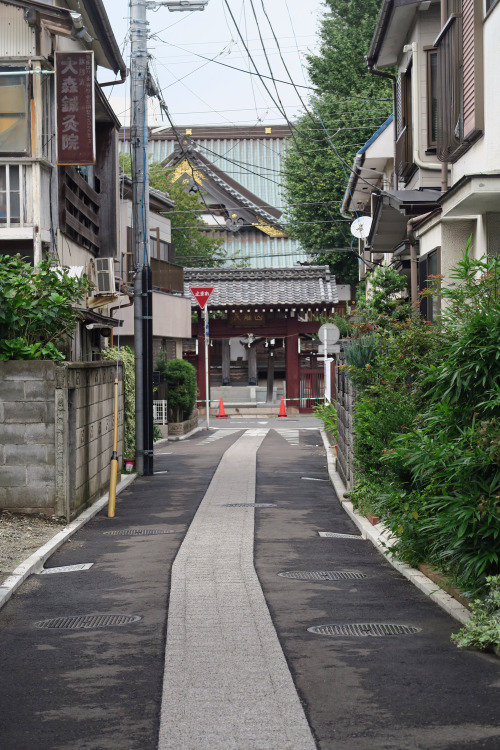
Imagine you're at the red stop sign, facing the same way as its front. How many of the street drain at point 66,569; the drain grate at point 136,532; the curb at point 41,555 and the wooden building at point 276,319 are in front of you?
3

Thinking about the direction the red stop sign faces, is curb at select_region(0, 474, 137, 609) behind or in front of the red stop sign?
in front

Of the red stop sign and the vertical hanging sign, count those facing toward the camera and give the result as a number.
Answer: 2

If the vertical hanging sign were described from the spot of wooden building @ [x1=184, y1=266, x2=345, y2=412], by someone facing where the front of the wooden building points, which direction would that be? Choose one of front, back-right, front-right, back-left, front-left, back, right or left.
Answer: front

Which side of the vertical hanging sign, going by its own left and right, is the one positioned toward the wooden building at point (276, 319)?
back

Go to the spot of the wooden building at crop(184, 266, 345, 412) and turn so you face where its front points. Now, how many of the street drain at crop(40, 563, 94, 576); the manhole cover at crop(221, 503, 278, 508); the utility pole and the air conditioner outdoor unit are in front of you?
4

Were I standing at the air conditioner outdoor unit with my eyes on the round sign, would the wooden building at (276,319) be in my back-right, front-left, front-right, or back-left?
front-left

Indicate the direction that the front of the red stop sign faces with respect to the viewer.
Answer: facing the viewer

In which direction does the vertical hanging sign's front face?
toward the camera

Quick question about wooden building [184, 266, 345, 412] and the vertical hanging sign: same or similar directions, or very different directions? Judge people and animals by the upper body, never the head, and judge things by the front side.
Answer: same or similar directions

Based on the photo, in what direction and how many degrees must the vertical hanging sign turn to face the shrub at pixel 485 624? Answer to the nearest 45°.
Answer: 0° — it already faces it

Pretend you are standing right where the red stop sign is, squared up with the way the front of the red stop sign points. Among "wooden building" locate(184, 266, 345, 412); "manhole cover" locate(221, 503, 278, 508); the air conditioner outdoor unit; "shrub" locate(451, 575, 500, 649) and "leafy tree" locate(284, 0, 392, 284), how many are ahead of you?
3

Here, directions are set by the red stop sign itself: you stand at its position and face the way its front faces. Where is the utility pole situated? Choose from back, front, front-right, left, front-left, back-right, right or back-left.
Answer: front

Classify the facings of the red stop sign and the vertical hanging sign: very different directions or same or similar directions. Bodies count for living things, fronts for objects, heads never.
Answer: same or similar directions

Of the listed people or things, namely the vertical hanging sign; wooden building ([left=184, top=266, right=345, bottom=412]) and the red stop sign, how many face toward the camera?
3

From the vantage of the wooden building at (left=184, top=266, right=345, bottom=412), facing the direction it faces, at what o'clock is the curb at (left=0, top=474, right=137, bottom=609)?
The curb is roughly at 12 o'clock from the wooden building.

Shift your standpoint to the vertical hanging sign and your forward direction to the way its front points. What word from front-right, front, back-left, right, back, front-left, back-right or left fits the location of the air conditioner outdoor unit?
back

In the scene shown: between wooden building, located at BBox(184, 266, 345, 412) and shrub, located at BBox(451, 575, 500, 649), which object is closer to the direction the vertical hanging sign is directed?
the shrub
